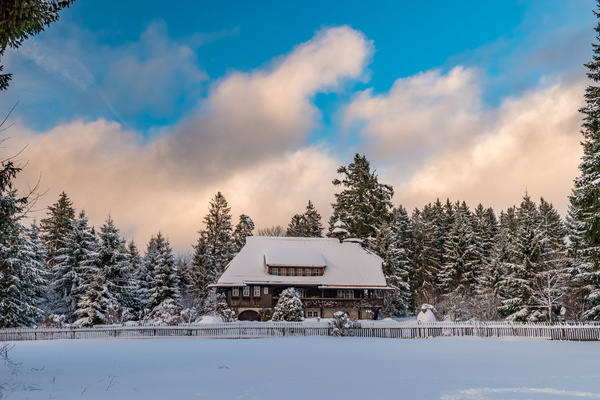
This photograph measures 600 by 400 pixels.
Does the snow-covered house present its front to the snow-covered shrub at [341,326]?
yes

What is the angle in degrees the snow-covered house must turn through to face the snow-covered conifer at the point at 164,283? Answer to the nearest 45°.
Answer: approximately 90° to its right

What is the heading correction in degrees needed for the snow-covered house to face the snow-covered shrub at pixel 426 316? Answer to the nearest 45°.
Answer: approximately 45° to its left

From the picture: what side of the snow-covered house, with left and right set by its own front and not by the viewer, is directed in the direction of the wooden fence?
front

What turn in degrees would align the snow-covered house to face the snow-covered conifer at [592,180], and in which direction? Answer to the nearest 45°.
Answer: approximately 45° to its left

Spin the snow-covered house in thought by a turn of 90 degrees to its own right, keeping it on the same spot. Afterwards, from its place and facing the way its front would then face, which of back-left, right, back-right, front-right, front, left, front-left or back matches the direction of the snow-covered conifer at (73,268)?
front

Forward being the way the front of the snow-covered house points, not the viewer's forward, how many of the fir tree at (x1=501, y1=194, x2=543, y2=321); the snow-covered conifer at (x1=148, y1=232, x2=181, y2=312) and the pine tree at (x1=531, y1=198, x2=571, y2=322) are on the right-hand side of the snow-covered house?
1

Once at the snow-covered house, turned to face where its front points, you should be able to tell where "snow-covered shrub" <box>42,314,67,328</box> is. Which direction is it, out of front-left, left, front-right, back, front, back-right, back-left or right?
front-right

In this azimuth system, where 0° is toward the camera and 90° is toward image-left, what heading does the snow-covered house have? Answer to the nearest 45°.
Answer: approximately 0°

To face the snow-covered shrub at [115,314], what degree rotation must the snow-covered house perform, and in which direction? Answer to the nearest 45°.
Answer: approximately 45° to its right
